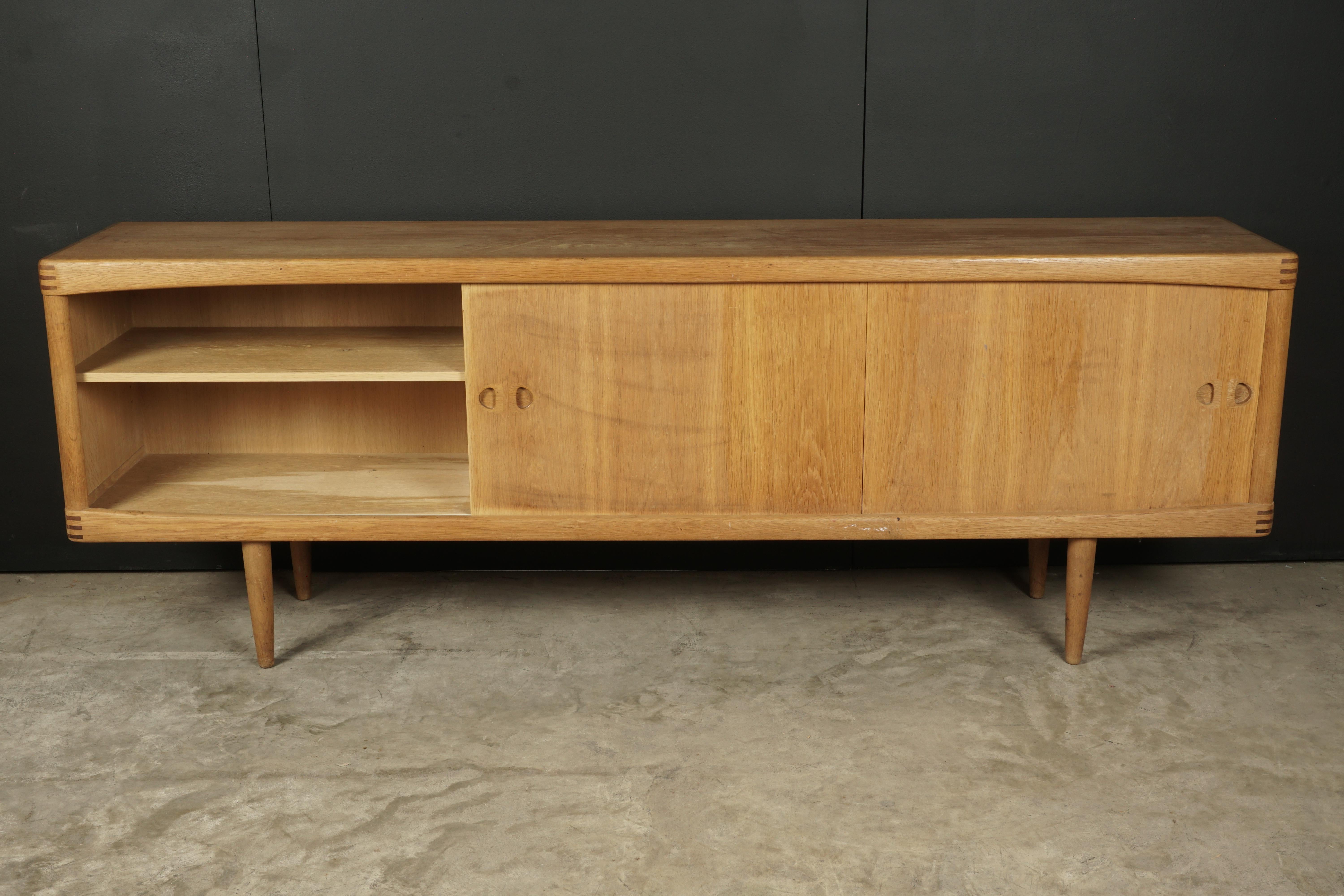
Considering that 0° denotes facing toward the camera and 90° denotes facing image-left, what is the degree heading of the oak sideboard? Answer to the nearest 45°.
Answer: approximately 0°
